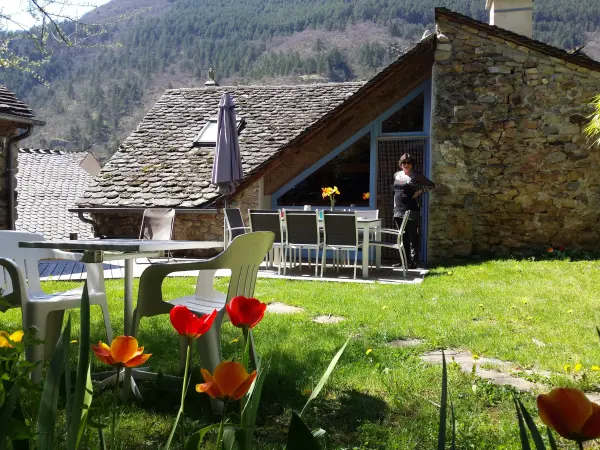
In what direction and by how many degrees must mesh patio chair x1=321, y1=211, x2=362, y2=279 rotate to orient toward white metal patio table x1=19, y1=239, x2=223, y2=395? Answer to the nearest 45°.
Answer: approximately 180°

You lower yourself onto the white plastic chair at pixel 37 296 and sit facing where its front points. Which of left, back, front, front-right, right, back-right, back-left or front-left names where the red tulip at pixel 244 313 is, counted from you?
front-right

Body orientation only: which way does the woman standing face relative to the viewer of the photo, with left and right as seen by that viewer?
facing the viewer

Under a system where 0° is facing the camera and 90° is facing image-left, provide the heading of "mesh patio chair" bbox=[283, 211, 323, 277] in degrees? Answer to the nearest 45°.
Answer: approximately 180°

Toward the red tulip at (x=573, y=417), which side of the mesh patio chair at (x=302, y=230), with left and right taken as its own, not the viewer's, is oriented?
back

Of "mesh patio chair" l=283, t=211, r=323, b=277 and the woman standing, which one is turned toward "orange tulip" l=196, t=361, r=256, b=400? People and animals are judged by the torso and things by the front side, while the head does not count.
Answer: the woman standing

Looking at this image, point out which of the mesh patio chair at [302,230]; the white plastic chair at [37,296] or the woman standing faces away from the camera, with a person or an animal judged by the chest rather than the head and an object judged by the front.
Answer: the mesh patio chair

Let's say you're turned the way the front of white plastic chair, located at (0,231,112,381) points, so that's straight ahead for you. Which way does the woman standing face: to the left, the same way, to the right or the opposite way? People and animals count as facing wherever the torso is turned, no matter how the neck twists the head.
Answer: to the right

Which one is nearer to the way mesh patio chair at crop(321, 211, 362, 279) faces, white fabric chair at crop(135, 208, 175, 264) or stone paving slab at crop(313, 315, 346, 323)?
the white fabric chair

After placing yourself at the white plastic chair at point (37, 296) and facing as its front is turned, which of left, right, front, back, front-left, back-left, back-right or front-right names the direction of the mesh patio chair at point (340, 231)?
left

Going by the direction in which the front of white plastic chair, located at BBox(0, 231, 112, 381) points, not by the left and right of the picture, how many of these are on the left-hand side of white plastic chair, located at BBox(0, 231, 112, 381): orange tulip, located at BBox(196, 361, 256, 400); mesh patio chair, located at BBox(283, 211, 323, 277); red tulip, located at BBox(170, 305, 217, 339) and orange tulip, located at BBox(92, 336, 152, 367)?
1

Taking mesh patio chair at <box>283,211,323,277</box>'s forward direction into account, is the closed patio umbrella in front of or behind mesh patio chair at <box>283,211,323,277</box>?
in front

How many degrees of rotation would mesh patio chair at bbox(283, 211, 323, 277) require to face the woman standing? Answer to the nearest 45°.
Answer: approximately 90° to its right

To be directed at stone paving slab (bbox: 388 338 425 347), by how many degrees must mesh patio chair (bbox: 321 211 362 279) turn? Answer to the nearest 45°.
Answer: approximately 180°

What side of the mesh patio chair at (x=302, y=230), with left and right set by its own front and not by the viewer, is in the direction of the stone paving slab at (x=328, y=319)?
back

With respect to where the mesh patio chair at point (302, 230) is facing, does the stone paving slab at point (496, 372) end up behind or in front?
behind

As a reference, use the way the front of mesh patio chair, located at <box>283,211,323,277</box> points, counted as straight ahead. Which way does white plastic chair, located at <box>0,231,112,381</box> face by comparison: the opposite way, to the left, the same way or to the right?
to the right

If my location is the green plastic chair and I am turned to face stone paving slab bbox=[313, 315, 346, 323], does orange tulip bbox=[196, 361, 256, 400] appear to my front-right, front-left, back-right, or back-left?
back-right

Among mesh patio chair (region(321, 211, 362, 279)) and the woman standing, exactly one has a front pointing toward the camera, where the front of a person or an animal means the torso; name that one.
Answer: the woman standing

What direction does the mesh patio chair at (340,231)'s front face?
away from the camera

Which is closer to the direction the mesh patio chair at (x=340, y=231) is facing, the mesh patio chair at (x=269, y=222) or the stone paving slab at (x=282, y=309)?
the mesh patio chair
